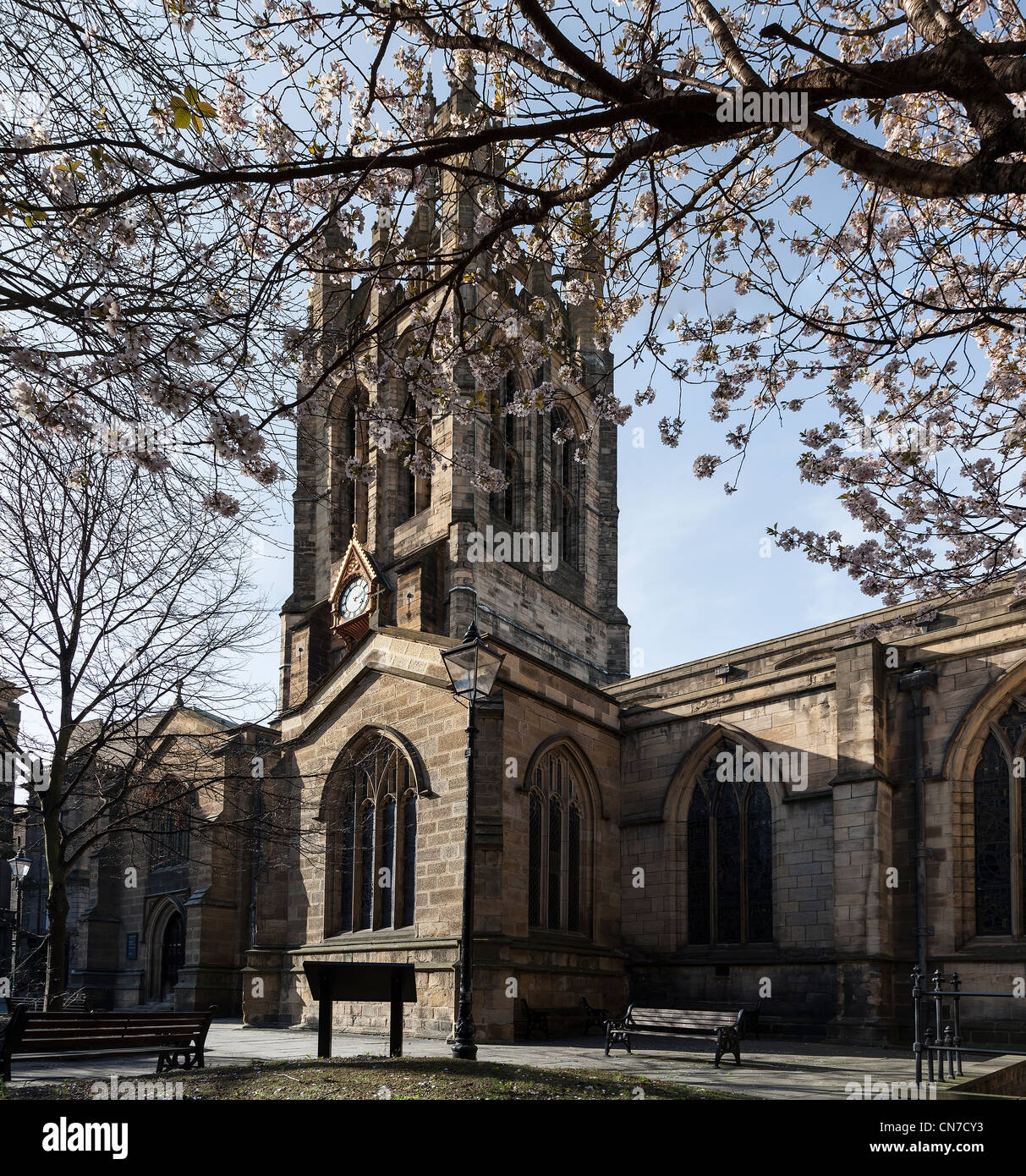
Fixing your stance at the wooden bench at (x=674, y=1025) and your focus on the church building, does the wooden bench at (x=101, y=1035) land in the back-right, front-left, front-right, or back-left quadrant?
back-left

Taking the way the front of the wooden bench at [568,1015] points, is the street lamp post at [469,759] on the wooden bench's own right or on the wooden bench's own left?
on the wooden bench's own right

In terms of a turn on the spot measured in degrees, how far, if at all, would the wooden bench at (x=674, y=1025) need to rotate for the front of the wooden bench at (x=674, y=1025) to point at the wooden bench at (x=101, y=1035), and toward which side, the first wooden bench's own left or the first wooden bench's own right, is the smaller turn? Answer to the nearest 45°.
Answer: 0° — it already faces it

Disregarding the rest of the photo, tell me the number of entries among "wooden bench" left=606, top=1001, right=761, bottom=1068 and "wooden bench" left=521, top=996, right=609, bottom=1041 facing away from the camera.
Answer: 0

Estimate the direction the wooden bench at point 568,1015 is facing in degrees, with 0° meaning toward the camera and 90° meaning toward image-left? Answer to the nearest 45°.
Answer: approximately 315°

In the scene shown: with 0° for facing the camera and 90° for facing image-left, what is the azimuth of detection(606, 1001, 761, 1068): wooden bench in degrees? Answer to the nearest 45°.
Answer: approximately 45°

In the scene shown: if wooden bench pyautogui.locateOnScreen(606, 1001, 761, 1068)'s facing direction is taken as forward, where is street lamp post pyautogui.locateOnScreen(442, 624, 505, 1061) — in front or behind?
in front
